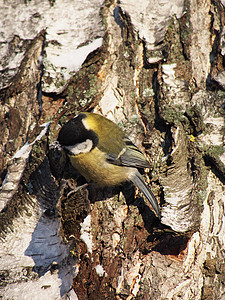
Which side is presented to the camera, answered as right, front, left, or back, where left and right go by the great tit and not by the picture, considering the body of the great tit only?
left
